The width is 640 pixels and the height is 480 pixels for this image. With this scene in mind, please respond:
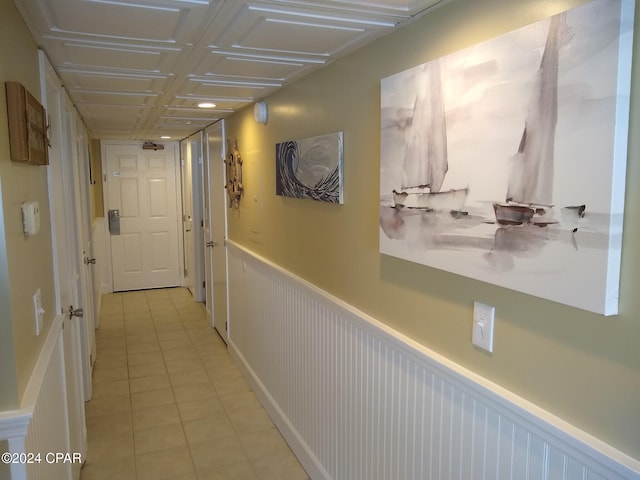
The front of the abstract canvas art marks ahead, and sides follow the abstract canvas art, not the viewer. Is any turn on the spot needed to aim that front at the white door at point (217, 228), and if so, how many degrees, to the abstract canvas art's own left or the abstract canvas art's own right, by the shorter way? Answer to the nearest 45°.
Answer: approximately 135° to the abstract canvas art's own right

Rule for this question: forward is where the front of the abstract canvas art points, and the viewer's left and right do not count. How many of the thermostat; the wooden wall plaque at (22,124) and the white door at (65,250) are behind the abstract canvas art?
0

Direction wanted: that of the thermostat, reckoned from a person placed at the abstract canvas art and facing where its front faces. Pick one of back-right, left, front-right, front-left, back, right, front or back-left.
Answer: front

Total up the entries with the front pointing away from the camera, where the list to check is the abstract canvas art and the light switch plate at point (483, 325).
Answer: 0

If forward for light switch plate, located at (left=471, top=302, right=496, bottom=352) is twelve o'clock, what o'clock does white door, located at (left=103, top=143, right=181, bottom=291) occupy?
The white door is roughly at 3 o'clock from the light switch plate.

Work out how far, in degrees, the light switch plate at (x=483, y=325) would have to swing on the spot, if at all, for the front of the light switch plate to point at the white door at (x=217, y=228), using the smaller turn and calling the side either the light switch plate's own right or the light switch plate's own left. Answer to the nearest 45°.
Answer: approximately 90° to the light switch plate's own right

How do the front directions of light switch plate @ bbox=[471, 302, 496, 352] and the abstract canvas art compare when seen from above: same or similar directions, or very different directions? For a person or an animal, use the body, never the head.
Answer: same or similar directions

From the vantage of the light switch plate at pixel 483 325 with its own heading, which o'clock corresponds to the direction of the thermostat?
The thermostat is roughly at 1 o'clock from the light switch plate.

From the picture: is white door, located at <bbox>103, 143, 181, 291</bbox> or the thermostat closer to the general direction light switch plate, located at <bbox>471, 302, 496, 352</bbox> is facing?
the thermostat

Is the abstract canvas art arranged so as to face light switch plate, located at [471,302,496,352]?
no

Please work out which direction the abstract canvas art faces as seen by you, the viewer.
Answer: facing the viewer and to the left of the viewer

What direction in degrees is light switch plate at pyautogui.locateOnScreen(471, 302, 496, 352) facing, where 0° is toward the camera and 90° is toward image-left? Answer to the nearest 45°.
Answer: approximately 45°

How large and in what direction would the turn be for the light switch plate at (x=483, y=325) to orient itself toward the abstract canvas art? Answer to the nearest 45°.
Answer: approximately 90° to its right
